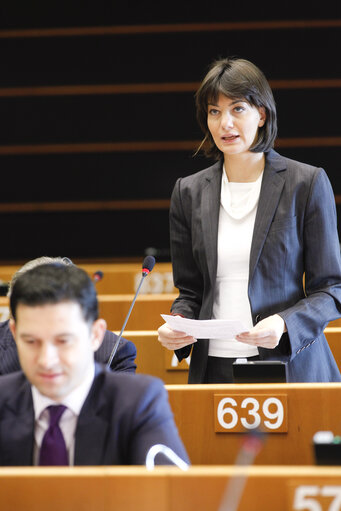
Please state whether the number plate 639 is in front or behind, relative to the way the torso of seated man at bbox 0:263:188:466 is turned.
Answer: behind

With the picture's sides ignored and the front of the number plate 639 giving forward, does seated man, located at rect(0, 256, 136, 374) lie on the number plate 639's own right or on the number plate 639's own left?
on the number plate 639's own right

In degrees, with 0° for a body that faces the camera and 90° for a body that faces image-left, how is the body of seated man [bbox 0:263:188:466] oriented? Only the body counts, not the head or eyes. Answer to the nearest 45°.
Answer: approximately 45°

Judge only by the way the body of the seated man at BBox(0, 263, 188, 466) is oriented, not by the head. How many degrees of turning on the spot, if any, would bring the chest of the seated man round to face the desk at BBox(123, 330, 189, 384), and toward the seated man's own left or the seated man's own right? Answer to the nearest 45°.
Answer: approximately 135° to the seated man's own right

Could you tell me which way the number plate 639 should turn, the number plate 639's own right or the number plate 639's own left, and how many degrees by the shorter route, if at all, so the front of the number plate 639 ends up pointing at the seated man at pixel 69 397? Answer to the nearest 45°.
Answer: approximately 45° to the number plate 639's own right

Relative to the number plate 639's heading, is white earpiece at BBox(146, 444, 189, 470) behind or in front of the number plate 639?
in front

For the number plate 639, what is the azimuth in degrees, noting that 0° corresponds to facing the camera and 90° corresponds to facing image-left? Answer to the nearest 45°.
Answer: approximately 0°

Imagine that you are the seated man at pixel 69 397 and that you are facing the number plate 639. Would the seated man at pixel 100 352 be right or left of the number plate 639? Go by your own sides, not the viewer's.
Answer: left

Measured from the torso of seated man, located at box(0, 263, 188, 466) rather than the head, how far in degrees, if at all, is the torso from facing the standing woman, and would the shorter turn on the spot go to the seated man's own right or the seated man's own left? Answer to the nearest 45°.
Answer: approximately 180°

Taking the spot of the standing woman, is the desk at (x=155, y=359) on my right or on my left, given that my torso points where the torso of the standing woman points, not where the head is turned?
on my right
